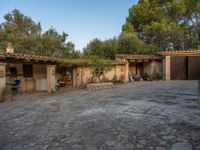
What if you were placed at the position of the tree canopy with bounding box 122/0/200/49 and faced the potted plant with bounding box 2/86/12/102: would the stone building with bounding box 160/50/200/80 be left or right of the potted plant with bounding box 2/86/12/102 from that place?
left

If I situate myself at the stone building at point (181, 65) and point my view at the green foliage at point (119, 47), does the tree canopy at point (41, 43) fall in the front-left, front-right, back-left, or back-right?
front-left

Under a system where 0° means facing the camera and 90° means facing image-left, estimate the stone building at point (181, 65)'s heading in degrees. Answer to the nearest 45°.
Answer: approximately 0°

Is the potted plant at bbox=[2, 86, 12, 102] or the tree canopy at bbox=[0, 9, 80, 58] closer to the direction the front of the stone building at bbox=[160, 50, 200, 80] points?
the potted plant

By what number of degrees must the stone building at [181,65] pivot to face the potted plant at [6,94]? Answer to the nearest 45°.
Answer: approximately 45° to its right

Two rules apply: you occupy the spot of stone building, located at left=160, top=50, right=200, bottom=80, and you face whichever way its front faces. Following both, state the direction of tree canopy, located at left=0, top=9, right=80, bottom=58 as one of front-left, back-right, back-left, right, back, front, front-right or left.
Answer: right

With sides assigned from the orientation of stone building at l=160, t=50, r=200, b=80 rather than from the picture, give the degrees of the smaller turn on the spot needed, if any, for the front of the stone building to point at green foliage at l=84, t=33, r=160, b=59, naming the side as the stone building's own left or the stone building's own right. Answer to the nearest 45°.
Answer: approximately 90° to the stone building's own right

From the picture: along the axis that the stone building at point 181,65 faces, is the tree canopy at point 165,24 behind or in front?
behind
